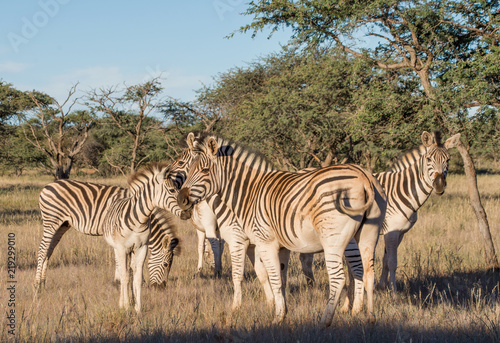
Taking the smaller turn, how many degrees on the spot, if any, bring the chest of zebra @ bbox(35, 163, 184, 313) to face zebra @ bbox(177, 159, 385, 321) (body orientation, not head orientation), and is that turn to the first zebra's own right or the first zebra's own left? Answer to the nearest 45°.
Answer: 0° — it already faces it

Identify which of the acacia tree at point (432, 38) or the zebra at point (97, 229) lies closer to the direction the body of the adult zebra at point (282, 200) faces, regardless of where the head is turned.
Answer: the zebra

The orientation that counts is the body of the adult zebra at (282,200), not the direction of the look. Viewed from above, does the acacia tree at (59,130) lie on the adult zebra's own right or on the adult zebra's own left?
on the adult zebra's own right

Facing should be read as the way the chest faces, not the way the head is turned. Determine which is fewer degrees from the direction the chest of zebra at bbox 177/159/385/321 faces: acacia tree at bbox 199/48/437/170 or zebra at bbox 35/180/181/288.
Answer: the zebra

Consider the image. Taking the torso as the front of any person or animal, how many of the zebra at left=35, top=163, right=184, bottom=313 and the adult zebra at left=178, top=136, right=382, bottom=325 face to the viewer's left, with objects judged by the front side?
1

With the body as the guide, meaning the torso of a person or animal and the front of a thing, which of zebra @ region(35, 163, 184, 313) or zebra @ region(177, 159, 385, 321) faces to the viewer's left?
zebra @ region(177, 159, 385, 321)

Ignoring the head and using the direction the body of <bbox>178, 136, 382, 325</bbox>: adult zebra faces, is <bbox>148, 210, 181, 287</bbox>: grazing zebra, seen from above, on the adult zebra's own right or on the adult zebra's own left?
on the adult zebra's own right

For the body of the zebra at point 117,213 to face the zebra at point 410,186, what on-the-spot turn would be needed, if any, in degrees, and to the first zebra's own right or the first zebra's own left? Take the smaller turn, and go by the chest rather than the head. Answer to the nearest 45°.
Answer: approximately 45° to the first zebra's own left

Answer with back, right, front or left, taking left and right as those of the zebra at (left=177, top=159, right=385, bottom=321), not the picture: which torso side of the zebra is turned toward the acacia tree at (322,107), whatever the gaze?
right

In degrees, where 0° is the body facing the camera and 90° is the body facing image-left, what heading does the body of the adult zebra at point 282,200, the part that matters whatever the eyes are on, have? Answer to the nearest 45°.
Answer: approximately 90°

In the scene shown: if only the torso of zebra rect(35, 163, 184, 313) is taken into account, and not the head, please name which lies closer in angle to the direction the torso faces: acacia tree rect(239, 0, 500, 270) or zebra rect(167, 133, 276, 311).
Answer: the zebra

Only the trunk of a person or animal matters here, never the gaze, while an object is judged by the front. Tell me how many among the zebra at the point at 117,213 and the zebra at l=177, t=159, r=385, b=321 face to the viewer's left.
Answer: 1
